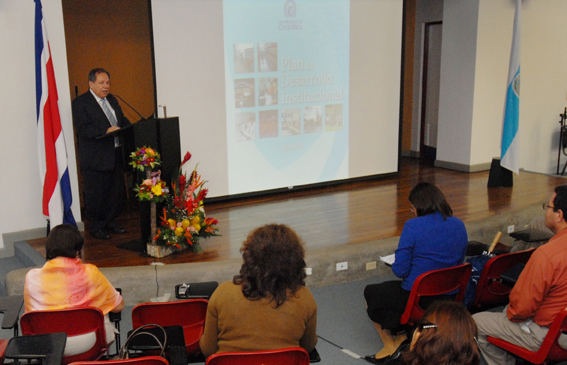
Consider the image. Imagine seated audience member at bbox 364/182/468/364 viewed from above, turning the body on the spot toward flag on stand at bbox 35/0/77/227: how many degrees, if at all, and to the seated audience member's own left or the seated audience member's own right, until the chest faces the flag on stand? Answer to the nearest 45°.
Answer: approximately 45° to the seated audience member's own left

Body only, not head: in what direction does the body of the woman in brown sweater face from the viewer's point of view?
away from the camera

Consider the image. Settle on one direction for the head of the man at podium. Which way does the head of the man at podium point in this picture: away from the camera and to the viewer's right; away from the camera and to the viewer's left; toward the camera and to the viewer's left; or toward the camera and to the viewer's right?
toward the camera and to the viewer's right

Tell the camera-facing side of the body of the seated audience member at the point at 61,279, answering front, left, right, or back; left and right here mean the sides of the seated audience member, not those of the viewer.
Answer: back

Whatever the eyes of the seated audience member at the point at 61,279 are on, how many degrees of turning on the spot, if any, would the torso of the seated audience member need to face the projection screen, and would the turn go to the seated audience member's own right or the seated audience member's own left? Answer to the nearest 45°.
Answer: approximately 45° to the seated audience member's own right

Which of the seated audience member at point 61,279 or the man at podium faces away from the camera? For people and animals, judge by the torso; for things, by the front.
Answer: the seated audience member

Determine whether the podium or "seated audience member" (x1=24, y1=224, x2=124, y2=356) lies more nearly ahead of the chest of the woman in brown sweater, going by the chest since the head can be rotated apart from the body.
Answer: the podium

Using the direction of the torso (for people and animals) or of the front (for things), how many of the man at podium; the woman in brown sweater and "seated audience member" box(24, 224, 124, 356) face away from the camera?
2

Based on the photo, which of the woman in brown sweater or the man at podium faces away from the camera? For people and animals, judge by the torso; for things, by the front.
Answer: the woman in brown sweater

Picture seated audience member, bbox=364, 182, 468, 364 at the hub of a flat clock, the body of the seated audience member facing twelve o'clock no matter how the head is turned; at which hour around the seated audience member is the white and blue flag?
The white and blue flag is roughly at 2 o'clock from the seated audience member.

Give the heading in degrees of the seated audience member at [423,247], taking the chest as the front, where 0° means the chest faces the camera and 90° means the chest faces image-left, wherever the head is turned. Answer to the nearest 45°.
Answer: approximately 135°

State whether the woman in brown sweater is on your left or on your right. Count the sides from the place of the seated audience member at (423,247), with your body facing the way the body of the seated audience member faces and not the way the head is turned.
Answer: on your left

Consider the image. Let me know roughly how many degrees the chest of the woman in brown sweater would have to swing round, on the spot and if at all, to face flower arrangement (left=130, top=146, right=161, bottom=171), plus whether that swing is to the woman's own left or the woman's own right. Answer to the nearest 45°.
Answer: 0° — they already face it

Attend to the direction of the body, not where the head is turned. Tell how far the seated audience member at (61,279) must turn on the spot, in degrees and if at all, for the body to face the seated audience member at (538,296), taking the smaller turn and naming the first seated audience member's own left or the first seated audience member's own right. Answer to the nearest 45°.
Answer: approximately 135° to the first seated audience member's own right

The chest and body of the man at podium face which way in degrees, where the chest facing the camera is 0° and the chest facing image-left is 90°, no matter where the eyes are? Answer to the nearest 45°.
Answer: approximately 315°

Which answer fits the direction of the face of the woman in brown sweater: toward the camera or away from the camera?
away from the camera

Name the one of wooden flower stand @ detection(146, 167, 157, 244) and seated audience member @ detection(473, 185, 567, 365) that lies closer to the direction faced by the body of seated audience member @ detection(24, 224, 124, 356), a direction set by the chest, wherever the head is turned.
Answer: the wooden flower stand
